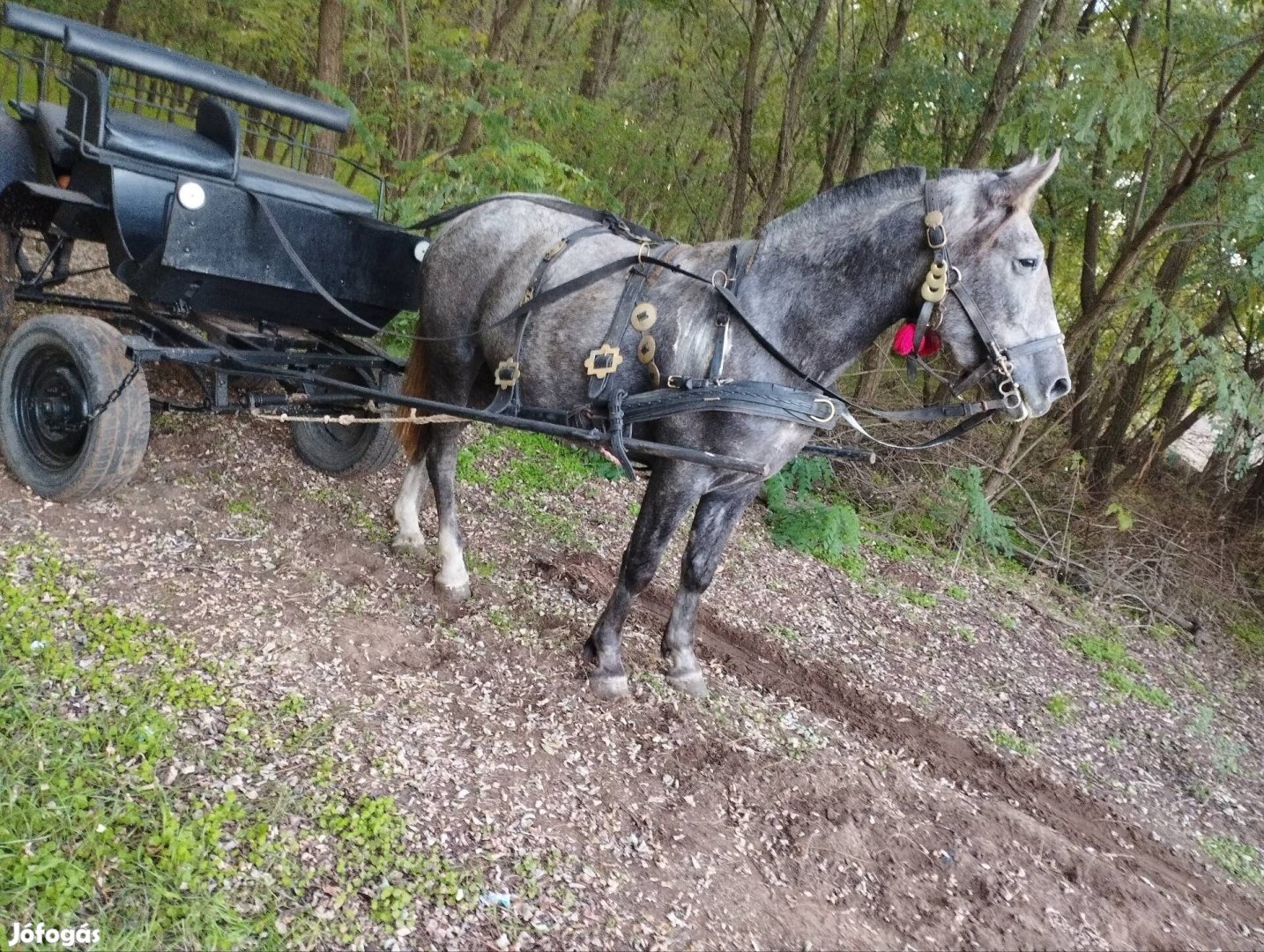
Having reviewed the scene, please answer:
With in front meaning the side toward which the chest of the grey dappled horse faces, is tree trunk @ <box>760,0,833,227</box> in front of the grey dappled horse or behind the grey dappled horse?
behind

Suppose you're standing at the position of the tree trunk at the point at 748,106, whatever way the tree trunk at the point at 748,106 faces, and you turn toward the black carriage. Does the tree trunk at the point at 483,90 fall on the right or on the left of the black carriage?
right

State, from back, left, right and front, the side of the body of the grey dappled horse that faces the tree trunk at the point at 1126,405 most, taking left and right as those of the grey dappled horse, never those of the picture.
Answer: left

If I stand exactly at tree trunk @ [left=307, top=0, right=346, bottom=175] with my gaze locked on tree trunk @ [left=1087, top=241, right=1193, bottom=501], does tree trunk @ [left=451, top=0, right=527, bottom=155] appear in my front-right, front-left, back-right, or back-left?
front-left

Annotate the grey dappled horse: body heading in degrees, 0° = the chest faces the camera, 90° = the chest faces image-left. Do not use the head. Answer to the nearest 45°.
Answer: approximately 315°

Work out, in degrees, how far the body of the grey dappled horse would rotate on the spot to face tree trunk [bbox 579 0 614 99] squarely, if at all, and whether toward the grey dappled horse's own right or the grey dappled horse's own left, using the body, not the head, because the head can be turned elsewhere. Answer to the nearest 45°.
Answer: approximately 135° to the grey dappled horse's own left
